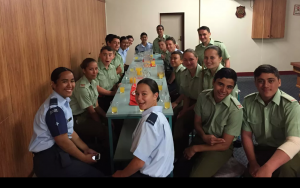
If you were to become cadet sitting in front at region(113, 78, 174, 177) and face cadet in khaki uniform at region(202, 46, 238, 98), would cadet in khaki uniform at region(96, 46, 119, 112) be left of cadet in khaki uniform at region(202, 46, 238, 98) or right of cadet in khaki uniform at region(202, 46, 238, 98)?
left

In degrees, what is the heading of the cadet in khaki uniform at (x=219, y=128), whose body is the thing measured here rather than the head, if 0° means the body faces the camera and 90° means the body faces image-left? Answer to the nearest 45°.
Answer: approximately 45°

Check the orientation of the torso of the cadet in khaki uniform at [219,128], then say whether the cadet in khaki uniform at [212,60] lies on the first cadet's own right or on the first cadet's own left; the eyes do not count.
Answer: on the first cadet's own right

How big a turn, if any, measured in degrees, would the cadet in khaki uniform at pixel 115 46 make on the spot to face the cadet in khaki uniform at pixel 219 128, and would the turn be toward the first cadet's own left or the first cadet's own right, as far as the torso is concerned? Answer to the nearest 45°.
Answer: approximately 45° to the first cadet's own right

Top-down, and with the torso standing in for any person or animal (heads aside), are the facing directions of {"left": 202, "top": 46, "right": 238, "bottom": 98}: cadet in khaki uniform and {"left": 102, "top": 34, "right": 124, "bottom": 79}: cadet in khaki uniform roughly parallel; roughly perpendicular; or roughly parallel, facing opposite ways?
roughly perpendicular

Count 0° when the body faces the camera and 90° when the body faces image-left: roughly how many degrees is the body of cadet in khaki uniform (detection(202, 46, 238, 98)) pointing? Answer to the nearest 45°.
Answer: approximately 45°

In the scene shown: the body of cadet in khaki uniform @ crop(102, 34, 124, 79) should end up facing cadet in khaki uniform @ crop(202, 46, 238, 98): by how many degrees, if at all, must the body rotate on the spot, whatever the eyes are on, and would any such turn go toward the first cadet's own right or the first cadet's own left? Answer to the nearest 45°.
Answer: approximately 45° to the first cadet's own right

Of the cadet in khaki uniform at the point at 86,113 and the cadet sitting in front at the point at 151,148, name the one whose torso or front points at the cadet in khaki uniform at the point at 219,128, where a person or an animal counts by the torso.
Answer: the cadet in khaki uniform at the point at 86,113
